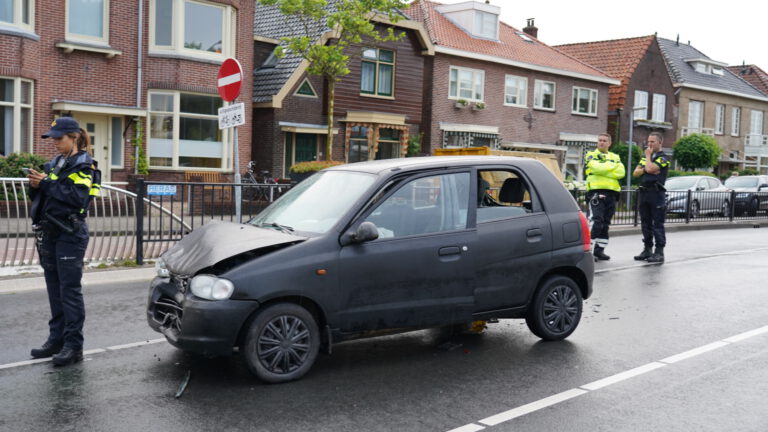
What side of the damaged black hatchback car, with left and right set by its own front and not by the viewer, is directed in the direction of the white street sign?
right

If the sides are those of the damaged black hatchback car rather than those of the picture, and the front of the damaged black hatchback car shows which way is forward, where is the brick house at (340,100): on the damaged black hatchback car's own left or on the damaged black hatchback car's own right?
on the damaged black hatchback car's own right

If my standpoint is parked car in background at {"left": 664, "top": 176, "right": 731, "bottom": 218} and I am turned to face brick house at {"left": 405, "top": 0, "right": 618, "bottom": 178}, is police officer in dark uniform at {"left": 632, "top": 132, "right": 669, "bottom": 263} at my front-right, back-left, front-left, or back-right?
back-left

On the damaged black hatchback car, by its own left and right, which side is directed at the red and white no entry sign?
right

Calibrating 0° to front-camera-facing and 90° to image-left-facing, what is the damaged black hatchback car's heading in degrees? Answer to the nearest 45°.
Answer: approximately 45°

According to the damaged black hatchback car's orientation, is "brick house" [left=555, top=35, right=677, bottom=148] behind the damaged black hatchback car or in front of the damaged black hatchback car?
behind

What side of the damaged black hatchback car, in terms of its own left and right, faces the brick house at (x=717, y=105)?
back

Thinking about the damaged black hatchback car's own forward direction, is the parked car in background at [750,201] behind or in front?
behind

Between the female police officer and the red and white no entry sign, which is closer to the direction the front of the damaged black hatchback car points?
the female police officer

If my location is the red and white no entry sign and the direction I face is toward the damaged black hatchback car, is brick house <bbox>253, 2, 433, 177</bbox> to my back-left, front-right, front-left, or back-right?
back-left

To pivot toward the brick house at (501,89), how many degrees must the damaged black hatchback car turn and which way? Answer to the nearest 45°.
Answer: approximately 135° to its right
